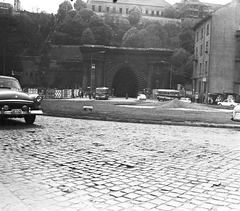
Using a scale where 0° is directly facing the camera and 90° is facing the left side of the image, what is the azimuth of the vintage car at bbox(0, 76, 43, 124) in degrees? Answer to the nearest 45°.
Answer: approximately 315°
